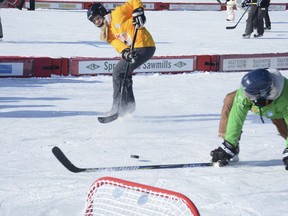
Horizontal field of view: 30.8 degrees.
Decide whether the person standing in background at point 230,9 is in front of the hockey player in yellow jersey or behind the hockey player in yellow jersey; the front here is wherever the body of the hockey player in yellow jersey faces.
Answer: behind

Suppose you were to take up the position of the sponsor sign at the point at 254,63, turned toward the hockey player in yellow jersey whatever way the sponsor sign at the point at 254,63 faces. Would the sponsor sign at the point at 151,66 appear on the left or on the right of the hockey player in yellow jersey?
right

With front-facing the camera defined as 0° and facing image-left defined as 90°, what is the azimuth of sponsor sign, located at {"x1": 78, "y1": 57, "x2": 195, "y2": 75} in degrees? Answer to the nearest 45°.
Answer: approximately 0°

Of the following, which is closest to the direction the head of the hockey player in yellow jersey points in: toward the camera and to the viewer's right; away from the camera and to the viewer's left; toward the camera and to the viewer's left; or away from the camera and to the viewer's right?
toward the camera and to the viewer's left

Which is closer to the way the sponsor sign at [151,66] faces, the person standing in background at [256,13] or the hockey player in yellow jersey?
the hockey player in yellow jersey

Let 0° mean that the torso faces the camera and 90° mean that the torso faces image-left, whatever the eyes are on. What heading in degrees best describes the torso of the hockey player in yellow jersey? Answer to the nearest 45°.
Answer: approximately 45°

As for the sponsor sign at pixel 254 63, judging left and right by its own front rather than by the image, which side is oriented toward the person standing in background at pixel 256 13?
back
